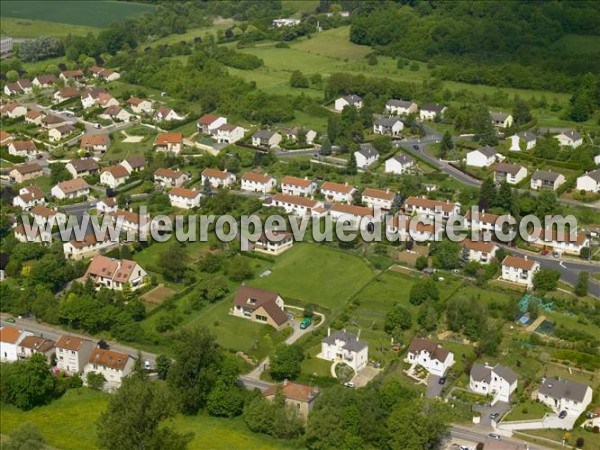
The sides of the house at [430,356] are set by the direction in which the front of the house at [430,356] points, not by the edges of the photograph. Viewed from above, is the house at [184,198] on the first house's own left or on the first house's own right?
on the first house's own right

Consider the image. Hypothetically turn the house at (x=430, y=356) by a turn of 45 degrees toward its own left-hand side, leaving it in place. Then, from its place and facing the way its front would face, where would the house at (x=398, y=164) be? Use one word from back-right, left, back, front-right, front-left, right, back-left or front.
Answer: back

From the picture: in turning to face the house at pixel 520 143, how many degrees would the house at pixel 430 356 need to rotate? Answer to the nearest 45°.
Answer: approximately 135° to its right

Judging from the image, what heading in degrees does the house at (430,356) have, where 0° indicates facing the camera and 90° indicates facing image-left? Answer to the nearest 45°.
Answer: approximately 45°

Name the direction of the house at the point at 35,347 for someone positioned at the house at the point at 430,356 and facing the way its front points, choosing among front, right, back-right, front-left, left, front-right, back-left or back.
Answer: front-right

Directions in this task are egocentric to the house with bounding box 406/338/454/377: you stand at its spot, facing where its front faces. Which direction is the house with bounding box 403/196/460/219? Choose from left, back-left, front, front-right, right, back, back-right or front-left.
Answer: back-right

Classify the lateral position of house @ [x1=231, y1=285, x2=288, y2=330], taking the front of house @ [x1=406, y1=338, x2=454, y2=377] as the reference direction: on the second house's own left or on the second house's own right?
on the second house's own right

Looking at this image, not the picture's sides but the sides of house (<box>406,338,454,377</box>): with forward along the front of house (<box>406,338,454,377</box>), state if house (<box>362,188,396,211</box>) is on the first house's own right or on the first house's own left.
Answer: on the first house's own right

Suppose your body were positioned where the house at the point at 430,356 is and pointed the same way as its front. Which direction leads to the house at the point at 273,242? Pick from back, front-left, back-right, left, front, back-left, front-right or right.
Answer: right

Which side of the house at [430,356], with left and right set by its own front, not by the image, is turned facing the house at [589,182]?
back
